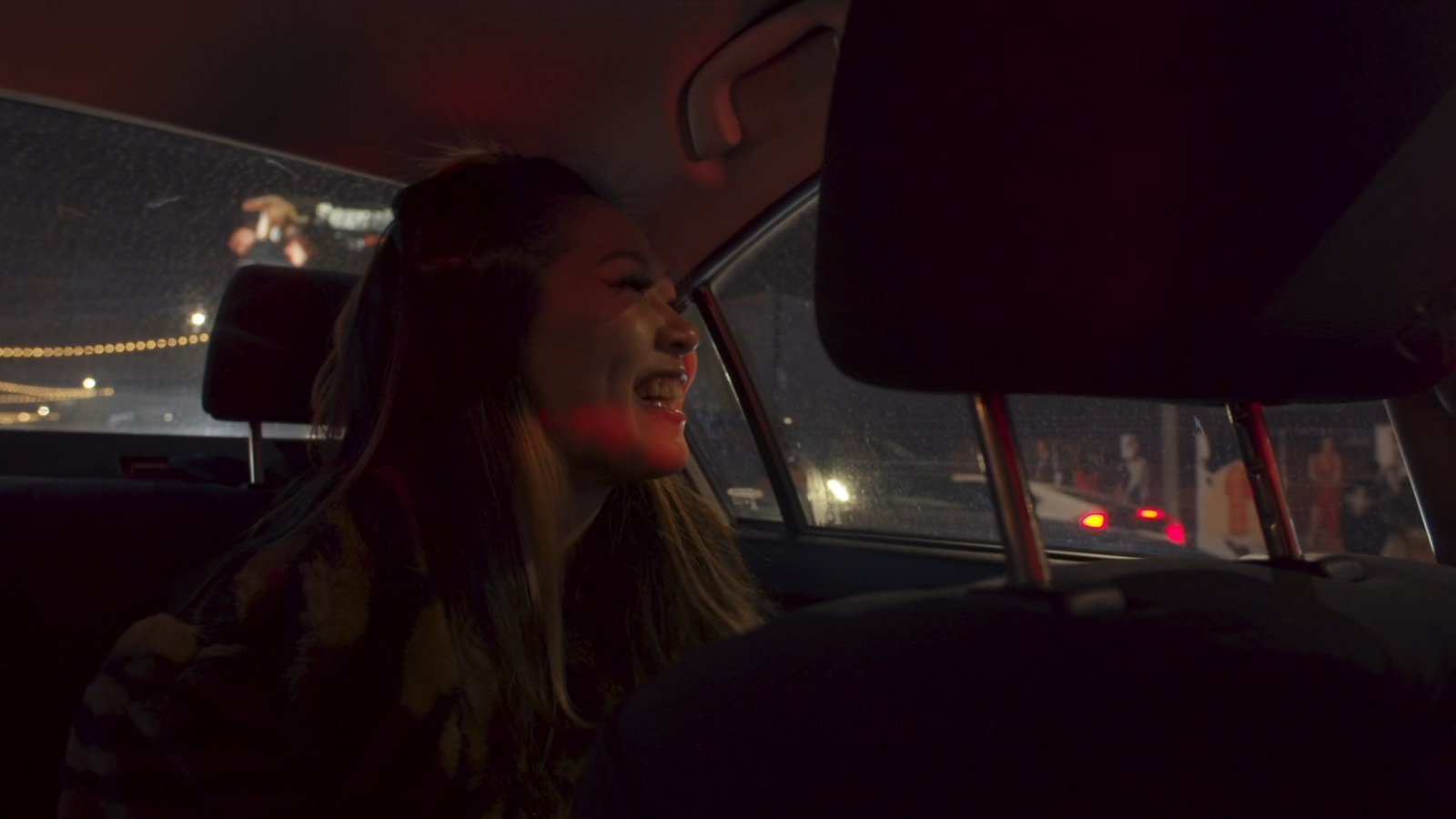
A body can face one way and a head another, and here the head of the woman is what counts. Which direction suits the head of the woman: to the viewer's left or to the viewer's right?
to the viewer's right

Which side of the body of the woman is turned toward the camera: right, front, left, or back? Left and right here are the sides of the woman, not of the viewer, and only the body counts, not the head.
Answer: right
